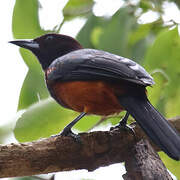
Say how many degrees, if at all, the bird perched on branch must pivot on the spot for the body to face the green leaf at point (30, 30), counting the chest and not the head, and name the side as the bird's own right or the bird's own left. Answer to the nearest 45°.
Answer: approximately 45° to the bird's own right

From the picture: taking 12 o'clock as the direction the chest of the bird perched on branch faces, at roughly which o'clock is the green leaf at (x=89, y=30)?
The green leaf is roughly at 3 o'clock from the bird perched on branch.

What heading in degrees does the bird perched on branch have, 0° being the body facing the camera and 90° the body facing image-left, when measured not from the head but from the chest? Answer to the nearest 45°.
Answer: approximately 90°

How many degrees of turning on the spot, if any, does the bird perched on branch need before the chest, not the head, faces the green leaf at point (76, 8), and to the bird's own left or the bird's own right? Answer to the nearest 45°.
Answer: approximately 90° to the bird's own right

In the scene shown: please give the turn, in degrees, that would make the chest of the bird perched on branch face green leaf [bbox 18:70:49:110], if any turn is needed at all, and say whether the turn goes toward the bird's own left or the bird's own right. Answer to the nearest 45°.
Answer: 0° — it already faces it

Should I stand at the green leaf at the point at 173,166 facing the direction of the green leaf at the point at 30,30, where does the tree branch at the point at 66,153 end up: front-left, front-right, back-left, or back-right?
front-left

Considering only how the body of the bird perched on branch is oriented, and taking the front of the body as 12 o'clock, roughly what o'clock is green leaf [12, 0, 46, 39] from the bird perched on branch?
The green leaf is roughly at 1 o'clock from the bird perched on branch.

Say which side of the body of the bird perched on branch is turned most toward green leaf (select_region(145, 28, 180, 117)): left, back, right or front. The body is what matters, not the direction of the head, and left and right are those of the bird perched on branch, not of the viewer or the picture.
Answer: back

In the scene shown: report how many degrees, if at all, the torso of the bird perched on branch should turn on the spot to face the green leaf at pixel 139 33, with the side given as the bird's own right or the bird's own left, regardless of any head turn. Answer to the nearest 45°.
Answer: approximately 135° to the bird's own right
